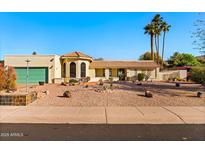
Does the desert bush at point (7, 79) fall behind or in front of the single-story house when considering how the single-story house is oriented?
in front

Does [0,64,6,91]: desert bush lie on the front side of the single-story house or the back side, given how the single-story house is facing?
on the front side

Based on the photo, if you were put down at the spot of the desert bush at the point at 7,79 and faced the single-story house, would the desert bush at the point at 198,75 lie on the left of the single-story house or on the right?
right

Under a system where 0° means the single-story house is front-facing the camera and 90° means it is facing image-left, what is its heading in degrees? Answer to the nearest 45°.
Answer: approximately 0°

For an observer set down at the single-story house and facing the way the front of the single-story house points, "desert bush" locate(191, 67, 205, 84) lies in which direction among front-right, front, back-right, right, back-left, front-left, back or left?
left

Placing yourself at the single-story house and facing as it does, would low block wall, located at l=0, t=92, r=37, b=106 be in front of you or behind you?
in front

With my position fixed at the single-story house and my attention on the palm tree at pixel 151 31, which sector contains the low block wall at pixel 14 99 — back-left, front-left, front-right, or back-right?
back-right
